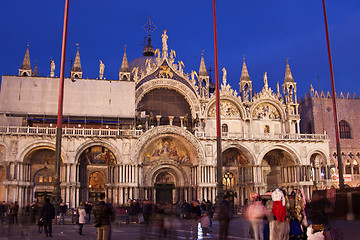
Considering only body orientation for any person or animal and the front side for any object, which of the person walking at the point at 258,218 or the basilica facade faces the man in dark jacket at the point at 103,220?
the basilica facade

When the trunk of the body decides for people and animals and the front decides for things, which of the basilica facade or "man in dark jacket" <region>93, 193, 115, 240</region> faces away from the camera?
the man in dark jacket

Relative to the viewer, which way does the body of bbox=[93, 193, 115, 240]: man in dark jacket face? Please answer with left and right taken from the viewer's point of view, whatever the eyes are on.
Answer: facing away from the viewer

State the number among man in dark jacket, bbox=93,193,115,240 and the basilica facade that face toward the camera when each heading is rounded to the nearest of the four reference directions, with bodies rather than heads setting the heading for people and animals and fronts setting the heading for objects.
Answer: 1

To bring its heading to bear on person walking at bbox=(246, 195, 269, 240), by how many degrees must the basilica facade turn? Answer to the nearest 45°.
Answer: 0° — it already faces them

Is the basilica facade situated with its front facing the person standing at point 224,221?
yes

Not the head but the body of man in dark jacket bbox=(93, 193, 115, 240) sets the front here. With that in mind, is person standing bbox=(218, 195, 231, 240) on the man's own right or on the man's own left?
on the man's own right
